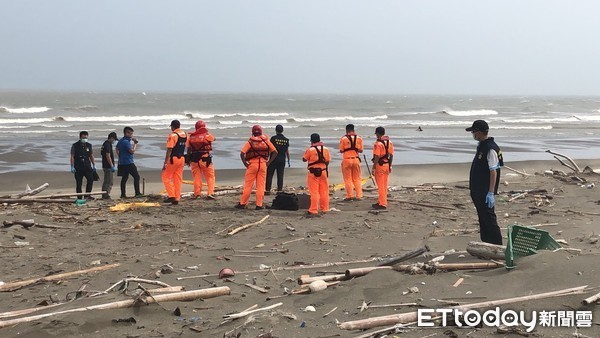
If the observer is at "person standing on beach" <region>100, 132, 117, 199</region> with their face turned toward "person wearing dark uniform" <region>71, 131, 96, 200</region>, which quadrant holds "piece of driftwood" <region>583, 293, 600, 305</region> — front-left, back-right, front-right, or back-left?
back-left

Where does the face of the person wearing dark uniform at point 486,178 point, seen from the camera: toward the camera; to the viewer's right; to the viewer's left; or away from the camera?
to the viewer's left

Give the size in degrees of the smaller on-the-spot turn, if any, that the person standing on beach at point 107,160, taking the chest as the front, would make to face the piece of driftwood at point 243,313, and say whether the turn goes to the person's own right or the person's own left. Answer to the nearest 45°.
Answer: approximately 90° to the person's own right

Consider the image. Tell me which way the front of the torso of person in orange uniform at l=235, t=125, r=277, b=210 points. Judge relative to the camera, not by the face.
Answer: away from the camera

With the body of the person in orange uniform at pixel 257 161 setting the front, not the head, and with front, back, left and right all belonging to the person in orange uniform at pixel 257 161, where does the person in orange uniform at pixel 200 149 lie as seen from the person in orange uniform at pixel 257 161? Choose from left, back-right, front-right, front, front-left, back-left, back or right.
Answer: front-left

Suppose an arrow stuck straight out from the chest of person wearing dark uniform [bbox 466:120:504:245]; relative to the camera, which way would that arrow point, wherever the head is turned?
to the viewer's left

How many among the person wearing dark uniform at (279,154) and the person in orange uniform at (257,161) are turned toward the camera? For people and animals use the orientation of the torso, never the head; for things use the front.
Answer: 0

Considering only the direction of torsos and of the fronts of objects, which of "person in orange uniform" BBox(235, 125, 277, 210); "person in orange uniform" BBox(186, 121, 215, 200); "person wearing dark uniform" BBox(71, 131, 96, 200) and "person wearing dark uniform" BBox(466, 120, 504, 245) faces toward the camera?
"person wearing dark uniform" BBox(71, 131, 96, 200)

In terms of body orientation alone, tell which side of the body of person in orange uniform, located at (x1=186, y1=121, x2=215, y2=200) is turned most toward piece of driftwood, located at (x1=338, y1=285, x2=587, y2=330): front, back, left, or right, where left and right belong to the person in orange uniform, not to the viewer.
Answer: back

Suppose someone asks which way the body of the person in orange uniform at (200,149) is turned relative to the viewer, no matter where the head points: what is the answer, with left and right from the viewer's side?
facing away from the viewer

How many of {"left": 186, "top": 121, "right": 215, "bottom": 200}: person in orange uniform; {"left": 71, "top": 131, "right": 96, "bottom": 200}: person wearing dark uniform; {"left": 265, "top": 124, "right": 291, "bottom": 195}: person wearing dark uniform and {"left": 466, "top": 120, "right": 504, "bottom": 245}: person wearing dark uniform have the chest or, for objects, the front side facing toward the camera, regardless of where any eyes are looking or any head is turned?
1

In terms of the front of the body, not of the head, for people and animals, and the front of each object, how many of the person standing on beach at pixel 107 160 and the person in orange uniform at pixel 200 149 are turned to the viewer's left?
0

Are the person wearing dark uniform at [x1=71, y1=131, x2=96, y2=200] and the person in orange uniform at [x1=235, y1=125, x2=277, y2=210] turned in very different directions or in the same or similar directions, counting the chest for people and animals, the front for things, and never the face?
very different directions

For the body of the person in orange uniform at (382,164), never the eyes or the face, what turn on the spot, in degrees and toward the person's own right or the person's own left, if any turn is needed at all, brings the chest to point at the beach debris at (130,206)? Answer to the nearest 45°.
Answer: approximately 45° to the person's own left

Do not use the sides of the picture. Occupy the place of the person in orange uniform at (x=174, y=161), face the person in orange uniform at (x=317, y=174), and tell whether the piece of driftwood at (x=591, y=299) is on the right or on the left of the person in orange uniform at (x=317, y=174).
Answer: right

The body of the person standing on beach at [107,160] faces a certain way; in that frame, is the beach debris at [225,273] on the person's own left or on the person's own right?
on the person's own right

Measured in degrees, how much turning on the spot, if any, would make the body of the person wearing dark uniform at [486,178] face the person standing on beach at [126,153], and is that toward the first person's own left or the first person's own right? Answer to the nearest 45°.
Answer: approximately 45° to the first person's own right

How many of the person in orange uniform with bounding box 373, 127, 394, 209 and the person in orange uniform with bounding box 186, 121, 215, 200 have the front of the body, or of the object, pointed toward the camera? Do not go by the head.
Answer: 0
